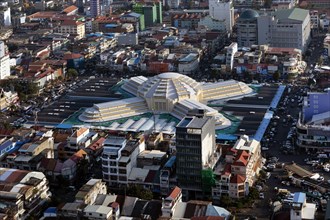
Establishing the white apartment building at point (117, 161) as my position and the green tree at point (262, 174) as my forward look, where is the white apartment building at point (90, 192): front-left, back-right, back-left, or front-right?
back-right

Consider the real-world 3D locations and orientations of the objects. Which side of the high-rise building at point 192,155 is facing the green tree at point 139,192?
right

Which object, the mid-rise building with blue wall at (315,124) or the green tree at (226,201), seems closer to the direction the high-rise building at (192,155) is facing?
the green tree

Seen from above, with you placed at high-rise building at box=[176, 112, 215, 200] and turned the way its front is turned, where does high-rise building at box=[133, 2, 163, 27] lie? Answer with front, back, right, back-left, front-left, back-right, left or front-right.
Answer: back

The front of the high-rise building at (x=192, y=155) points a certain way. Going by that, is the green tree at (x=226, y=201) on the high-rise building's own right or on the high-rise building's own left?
on the high-rise building's own left

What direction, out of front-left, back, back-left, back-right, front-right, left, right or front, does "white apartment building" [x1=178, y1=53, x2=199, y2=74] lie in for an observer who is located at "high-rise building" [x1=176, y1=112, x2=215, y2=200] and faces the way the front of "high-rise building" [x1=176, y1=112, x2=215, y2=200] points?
back

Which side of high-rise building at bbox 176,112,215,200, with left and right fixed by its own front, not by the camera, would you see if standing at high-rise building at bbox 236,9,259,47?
back

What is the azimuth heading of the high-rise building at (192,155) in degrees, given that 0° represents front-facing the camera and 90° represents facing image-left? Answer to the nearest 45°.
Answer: approximately 0°

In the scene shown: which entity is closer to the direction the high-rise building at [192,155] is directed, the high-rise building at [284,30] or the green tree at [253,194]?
the green tree

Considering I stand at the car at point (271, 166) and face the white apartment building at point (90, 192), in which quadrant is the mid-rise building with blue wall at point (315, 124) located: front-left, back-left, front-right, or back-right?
back-right

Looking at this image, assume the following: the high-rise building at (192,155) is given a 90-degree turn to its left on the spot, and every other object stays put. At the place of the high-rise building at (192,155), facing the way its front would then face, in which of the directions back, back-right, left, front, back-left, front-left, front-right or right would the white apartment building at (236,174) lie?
front
